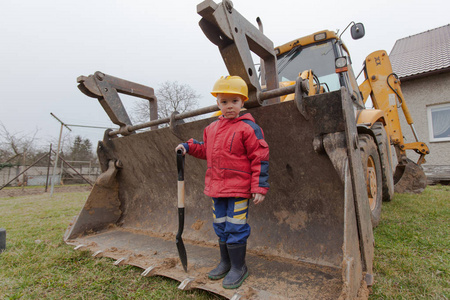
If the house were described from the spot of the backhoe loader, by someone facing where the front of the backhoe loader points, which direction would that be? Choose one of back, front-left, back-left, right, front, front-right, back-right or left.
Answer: back

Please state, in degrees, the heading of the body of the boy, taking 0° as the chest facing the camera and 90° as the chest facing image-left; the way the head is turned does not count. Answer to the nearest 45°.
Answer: approximately 45°

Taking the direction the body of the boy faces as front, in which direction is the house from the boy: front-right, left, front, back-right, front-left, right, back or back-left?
back

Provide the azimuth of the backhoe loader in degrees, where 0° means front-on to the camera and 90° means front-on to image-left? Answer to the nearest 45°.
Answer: approximately 45°
